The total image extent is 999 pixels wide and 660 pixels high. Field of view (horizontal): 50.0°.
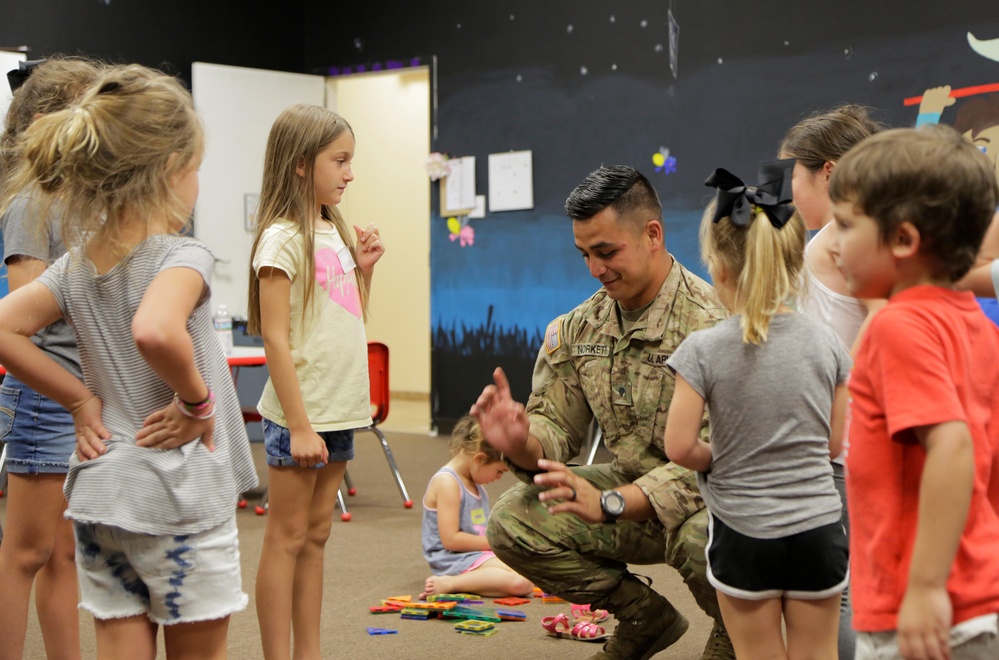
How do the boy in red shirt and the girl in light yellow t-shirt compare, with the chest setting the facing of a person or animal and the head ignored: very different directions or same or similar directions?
very different directions

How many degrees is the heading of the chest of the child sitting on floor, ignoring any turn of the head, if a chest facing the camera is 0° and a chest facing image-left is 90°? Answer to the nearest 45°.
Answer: approximately 270°

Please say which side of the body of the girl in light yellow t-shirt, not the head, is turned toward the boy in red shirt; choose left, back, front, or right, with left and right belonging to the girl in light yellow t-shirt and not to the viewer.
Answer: front

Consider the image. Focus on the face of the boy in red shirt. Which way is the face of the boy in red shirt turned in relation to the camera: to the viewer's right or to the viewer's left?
to the viewer's left

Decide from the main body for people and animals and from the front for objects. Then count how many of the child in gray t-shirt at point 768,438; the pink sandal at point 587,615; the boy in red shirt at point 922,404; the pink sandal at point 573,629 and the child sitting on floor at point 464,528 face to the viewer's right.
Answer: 3

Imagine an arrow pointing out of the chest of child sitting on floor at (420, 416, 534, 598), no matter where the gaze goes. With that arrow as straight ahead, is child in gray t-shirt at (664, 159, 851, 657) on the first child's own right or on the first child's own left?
on the first child's own right

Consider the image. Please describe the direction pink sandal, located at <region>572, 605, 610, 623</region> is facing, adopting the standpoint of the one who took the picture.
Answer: facing to the right of the viewer

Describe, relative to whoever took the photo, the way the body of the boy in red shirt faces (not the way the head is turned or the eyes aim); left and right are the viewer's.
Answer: facing to the left of the viewer
